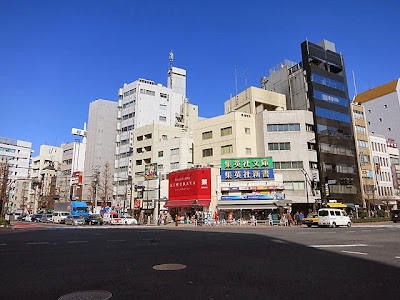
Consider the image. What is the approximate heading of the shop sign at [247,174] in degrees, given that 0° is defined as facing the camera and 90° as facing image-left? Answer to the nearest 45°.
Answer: approximately 0°

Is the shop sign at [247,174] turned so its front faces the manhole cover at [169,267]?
yes

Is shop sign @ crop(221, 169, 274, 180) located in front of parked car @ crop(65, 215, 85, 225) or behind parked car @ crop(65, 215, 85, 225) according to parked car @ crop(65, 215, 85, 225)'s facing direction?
in front

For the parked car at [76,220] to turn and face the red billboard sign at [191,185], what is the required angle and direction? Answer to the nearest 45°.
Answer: approximately 45° to its left

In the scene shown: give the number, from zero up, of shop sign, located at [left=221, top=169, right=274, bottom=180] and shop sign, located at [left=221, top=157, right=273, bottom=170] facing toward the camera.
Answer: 2

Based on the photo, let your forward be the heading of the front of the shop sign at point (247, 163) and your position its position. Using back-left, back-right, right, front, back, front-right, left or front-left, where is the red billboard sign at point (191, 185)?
right

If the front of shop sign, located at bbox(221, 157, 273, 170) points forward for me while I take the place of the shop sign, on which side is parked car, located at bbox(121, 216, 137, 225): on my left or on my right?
on my right

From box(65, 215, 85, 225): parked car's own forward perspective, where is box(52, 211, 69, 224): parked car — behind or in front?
behind

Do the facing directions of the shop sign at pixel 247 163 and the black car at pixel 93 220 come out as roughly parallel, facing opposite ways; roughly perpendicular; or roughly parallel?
roughly perpendicular

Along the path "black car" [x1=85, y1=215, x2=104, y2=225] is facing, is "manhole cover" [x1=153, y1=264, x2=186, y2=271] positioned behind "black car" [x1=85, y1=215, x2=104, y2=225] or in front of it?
in front

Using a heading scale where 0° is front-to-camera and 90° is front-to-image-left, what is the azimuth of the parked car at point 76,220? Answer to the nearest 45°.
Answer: approximately 315°

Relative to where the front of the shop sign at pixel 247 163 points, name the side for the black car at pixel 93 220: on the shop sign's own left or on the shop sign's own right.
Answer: on the shop sign's own right
